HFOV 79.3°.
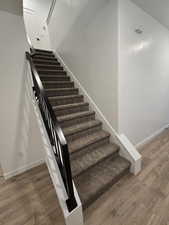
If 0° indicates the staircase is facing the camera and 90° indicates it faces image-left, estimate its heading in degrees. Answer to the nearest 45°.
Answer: approximately 315°
